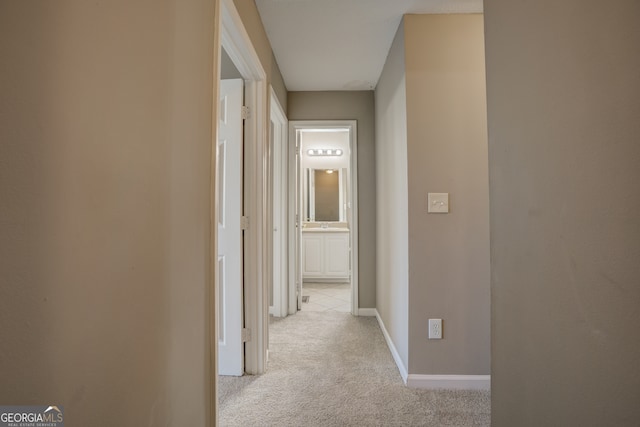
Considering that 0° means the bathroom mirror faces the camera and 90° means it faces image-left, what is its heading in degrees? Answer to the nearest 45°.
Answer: approximately 0°

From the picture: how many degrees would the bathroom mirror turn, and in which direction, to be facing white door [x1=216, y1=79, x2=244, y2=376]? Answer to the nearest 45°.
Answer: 0° — it already faces it

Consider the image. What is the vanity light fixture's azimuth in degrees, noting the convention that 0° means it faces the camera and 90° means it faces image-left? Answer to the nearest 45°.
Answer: approximately 0°

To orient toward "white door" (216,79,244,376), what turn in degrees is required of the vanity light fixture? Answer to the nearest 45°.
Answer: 0° — it already faces it

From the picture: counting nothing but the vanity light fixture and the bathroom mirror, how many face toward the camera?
2
